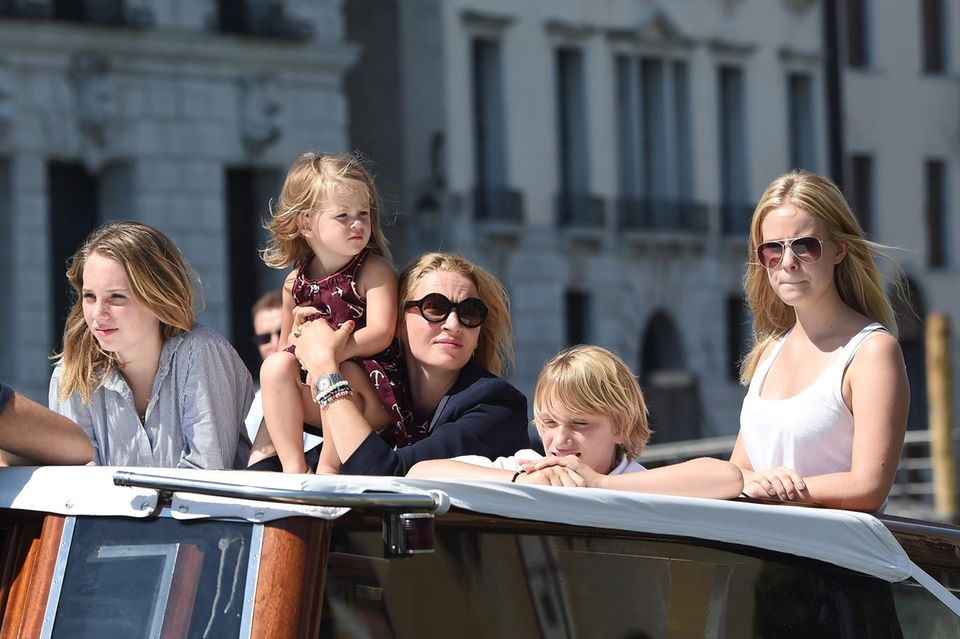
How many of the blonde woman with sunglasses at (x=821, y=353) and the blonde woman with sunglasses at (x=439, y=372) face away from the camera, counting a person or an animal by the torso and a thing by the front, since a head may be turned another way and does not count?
0

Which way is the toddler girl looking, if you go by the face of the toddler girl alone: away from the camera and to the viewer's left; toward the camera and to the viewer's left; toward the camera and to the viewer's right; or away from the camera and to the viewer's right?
toward the camera and to the viewer's right

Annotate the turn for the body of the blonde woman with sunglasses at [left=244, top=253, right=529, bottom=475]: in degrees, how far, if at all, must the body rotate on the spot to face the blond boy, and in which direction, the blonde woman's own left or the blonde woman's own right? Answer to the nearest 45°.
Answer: approximately 90° to the blonde woman's own left

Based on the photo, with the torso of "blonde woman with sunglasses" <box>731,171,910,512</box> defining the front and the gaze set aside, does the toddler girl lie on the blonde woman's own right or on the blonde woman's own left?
on the blonde woman's own right

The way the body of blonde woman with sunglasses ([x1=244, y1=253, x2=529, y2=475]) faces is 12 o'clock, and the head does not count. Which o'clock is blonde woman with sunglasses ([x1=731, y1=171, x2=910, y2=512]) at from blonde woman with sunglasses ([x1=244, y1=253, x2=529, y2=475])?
blonde woman with sunglasses ([x1=731, y1=171, x2=910, y2=512]) is roughly at 8 o'clock from blonde woman with sunglasses ([x1=244, y1=253, x2=529, y2=475]).

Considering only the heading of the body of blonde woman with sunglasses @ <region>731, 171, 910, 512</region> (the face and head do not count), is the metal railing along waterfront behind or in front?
behind

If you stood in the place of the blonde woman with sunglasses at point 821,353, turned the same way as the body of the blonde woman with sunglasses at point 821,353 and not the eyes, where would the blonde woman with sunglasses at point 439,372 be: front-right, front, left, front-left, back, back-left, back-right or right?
front-right

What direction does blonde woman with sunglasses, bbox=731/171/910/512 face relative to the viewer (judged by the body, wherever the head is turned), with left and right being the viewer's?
facing the viewer and to the left of the viewer
